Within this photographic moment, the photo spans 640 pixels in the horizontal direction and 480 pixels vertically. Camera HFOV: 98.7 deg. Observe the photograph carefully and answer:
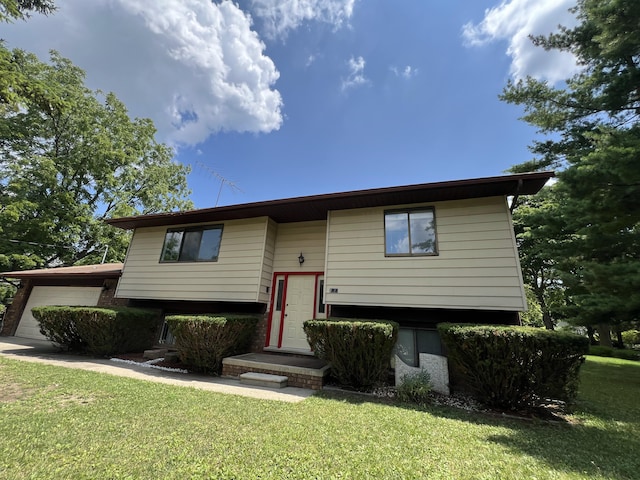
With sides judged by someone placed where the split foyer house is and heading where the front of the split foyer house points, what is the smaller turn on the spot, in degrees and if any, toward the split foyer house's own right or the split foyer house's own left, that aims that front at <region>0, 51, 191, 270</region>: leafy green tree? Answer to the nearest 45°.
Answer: approximately 135° to the split foyer house's own right

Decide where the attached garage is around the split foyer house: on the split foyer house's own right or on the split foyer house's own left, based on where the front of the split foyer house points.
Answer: on the split foyer house's own right

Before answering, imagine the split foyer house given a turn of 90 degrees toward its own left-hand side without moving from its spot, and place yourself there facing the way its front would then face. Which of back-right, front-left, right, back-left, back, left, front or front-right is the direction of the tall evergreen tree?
front

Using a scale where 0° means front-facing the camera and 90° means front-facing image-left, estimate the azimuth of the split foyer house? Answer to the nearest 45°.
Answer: approximately 0°

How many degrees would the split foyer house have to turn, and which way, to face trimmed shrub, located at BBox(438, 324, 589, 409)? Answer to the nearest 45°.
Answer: approximately 45° to its left
